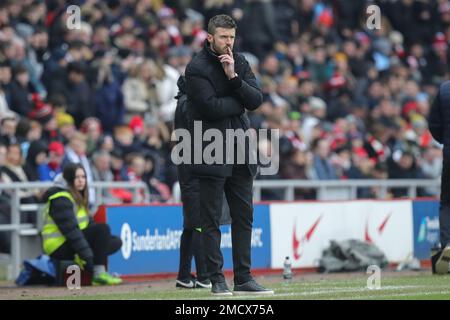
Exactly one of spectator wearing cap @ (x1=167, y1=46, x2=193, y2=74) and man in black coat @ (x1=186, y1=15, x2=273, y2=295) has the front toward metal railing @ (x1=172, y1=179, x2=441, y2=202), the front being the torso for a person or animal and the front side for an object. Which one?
the spectator wearing cap

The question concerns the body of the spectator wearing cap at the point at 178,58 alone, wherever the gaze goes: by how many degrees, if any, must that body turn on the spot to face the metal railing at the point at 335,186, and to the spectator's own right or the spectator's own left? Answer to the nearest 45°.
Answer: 0° — they already face it

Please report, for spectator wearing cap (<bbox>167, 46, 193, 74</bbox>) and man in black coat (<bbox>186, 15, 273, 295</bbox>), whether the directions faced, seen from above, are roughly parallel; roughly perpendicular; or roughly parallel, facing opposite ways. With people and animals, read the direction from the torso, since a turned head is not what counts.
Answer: roughly parallel

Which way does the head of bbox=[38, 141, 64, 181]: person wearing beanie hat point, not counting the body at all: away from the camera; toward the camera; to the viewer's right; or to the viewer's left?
toward the camera

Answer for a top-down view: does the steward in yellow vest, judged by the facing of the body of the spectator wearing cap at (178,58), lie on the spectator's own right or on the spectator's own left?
on the spectator's own right

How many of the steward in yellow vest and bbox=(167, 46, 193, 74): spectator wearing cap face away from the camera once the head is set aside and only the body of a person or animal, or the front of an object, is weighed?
0

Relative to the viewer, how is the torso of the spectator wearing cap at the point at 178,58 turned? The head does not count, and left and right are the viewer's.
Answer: facing the viewer and to the right of the viewer

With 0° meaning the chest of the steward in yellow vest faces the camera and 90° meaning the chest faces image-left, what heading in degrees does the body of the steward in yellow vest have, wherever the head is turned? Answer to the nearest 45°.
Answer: approximately 270°

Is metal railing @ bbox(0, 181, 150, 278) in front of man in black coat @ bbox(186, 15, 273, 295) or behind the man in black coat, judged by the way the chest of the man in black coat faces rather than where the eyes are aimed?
behind

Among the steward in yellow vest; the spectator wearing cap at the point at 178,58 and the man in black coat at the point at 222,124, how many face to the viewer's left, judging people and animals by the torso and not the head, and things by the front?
0
